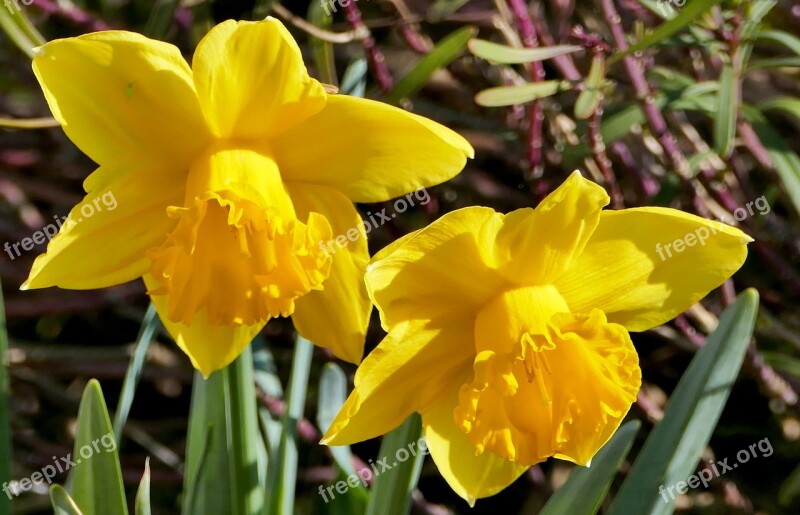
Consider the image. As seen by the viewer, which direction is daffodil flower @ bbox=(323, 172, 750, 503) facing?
toward the camera

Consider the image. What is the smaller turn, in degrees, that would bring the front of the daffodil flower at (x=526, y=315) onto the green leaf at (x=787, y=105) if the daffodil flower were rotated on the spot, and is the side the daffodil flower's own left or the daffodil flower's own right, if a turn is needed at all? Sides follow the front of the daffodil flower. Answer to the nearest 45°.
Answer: approximately 135° to the daffodil flower's own left

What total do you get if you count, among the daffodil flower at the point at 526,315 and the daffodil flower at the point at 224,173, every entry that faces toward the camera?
2

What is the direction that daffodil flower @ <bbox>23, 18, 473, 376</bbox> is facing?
toward the camera

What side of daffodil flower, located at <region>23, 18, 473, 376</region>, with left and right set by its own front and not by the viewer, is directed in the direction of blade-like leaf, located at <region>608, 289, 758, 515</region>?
left

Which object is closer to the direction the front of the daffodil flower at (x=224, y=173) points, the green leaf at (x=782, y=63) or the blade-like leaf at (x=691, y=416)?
the blade-like leaf
